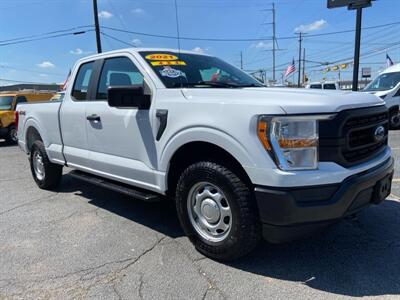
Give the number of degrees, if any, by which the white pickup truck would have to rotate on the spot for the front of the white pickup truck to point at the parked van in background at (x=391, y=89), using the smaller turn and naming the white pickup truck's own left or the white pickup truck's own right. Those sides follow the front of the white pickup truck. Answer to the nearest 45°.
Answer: approximately 90° to the white pickup truck's own left

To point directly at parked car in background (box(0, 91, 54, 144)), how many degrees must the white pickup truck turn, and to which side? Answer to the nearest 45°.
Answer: approximately 180°

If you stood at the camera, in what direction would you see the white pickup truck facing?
facing the viewer and to the right of the viewer

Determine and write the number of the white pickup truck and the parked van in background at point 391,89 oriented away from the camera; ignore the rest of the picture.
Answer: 0

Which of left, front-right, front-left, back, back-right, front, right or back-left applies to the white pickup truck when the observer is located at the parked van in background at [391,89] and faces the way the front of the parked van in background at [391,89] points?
front-left

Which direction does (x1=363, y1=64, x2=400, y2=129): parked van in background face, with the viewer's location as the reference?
facing the viewer and to the left of the viewer
